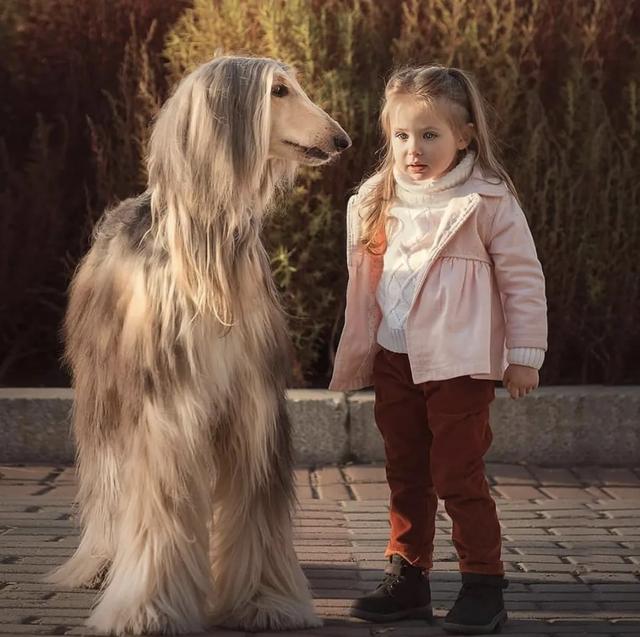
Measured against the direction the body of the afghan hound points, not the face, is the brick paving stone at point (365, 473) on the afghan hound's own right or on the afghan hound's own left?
on the afghan hound's own left

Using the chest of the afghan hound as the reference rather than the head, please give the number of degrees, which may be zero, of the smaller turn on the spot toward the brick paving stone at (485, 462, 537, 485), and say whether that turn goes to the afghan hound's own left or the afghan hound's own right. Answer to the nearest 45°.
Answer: approximately 90° to the afghan hound's own left

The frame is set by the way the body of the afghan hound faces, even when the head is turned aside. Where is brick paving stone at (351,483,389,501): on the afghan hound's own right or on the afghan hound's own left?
on the afghan hound's own left

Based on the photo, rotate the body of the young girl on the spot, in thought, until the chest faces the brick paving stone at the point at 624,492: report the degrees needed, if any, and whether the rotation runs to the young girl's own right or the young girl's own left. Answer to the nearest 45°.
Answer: approximately 180°

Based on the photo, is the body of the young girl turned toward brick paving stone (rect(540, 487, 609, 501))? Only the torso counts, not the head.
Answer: no

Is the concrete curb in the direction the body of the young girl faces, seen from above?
no

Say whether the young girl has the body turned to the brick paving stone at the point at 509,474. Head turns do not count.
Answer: no

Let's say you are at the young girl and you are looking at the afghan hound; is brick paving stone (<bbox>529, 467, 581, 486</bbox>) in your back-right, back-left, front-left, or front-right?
back-right

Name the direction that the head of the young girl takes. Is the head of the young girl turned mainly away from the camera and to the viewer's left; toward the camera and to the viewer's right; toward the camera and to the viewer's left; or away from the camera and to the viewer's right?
toward the camera and to the viewer's left

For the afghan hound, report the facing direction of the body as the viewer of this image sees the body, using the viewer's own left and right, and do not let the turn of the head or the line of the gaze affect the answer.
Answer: facing the viewer and to the right of the viewer

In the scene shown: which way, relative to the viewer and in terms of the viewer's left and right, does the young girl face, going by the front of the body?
facing the viewer and to the left of the viewer

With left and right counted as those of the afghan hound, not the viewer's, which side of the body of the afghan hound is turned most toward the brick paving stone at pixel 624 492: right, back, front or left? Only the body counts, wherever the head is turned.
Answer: left

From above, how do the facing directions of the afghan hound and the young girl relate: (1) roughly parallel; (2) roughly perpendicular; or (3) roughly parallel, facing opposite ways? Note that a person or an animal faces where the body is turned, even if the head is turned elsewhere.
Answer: roughly perpendicular

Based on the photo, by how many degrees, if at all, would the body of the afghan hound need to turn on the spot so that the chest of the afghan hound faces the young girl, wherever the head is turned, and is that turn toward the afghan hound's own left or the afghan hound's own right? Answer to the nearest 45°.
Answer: approximately 45° to the afghan hound's own left

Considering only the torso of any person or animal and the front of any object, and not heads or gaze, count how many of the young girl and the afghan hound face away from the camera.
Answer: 0

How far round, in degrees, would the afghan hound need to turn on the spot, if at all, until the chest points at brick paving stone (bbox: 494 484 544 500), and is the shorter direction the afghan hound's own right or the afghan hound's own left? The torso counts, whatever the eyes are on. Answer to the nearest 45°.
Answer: approximately 90° to the afghan hound's own left

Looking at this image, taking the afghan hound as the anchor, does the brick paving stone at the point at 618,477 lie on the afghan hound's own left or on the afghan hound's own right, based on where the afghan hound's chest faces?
on the afghan hound's own left
